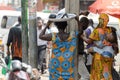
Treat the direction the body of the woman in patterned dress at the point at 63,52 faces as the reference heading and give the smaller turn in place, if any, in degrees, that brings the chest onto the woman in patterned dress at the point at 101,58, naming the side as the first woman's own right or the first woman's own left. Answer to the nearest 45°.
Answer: approximately 45° to the first woman's own right

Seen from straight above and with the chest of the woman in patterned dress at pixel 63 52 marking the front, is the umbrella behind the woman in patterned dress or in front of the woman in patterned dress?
in front

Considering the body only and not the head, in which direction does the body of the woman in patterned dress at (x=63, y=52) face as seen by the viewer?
away from the camera
